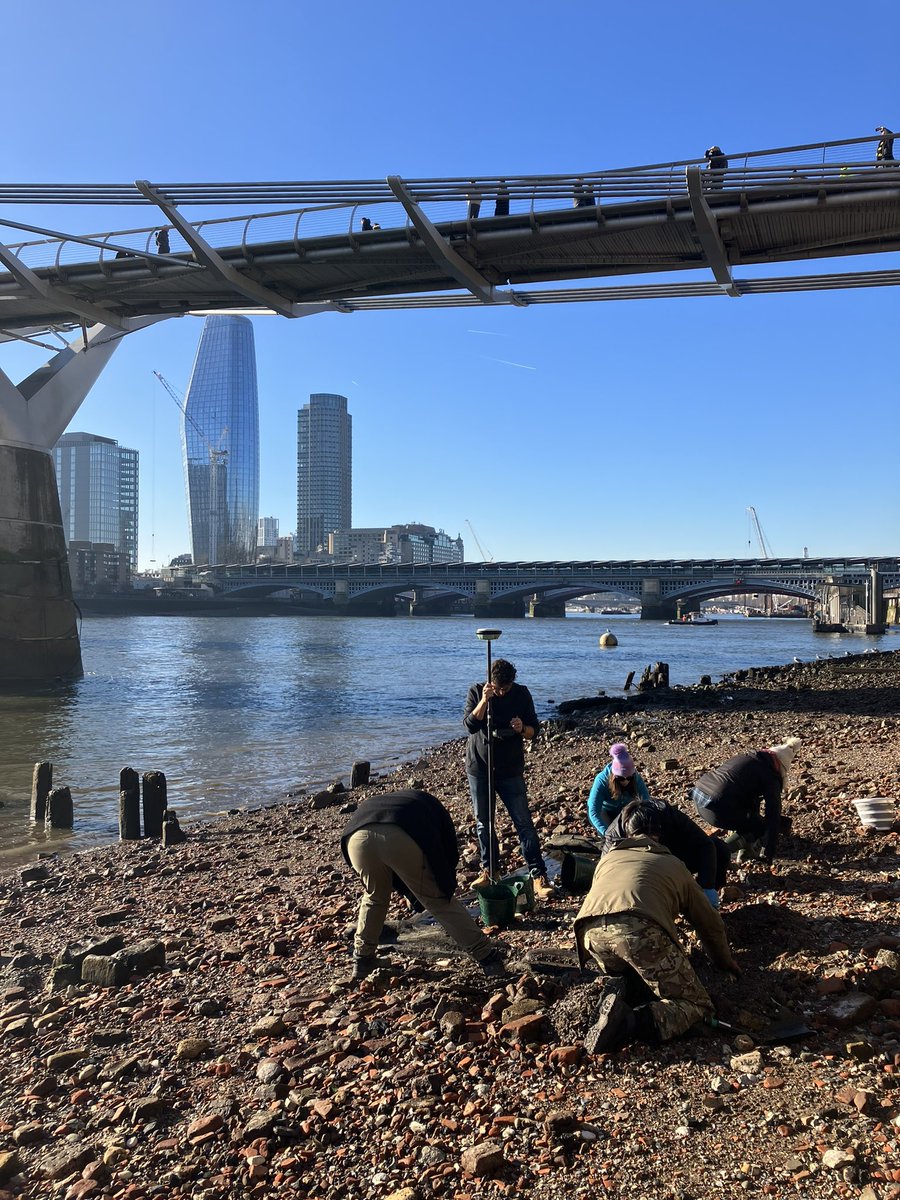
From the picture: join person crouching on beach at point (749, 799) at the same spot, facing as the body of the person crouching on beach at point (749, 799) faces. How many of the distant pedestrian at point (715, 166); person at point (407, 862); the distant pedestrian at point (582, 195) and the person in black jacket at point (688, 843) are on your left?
2

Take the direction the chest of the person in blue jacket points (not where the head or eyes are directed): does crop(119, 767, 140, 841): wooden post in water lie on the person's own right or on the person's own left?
on the person's own right

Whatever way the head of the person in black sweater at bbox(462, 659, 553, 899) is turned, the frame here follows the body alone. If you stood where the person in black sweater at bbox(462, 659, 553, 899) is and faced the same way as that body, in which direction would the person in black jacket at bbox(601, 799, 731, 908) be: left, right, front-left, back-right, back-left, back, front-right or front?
front-left

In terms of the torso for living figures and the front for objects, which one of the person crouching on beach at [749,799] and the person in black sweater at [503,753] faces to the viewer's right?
the person crouching on beach

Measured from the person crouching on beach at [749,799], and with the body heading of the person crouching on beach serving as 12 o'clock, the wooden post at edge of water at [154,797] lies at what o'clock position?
The wooden post at edge of water is roughly at 7 o'clock from the person crouching on beach.

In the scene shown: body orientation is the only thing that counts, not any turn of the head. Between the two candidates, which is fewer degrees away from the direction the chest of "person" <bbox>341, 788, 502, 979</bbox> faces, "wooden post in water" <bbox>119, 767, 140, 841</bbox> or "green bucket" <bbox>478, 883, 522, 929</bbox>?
the green bucket

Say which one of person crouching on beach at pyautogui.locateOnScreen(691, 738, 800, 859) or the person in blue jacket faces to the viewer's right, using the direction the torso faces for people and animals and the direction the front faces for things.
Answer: the person crouching on beach

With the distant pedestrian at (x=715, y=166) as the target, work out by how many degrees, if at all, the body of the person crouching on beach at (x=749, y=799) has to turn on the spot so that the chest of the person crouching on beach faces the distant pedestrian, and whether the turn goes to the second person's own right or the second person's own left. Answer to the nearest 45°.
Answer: approximately 90° to the second person's own left

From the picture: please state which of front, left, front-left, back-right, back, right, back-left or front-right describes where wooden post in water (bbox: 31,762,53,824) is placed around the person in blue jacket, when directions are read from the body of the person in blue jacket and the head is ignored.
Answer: back-right

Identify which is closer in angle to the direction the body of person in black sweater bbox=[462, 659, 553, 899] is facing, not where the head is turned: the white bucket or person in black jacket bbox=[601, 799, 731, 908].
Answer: the person in black jacket

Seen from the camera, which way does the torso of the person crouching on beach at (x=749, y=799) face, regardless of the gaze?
to the viewer's right
